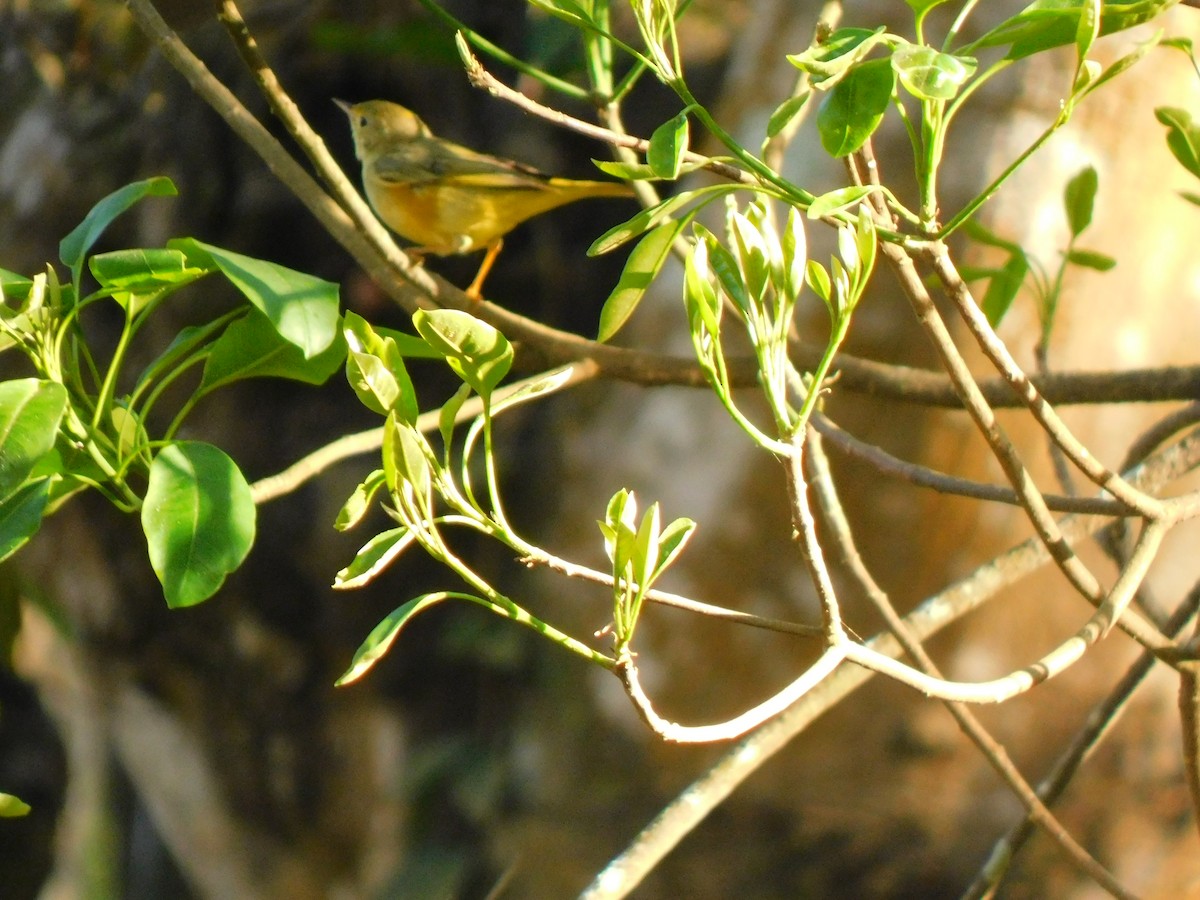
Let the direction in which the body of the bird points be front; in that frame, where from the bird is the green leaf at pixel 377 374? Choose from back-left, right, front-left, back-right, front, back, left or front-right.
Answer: left

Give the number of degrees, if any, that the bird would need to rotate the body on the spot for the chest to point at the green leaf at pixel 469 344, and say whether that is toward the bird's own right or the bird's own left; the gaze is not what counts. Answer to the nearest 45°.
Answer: approximately 90° to the bird's own left

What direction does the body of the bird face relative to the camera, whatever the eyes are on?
to the viewer's left

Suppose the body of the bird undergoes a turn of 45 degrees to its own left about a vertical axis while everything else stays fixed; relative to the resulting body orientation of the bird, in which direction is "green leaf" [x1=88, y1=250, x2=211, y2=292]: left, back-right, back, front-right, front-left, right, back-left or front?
front-right
